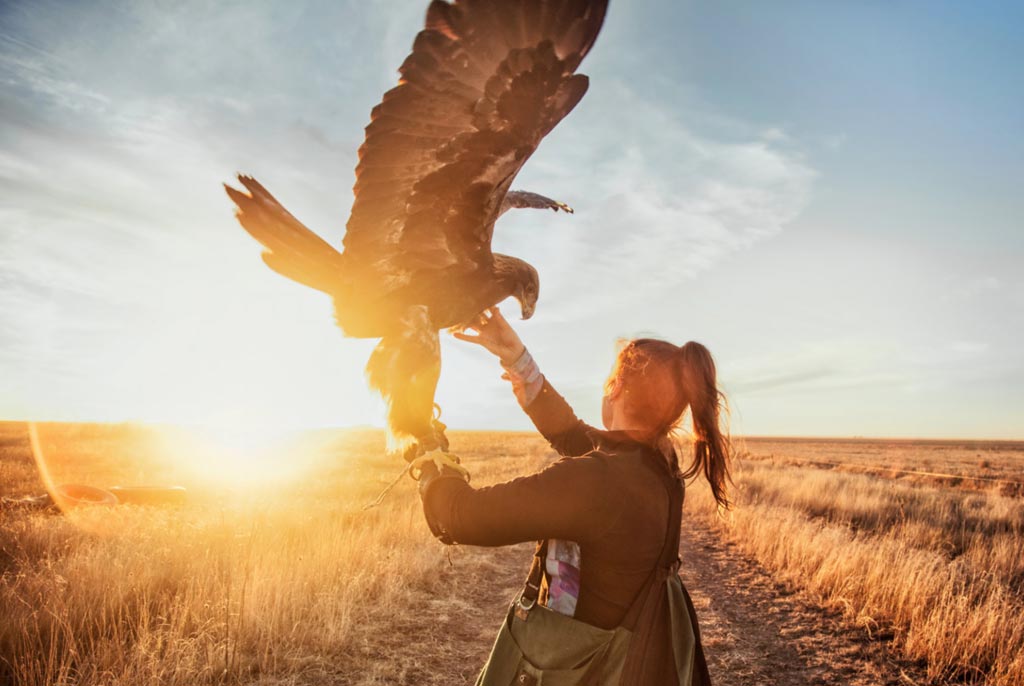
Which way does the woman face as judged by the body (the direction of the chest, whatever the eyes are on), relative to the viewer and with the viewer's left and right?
facing away from the viewer and to the left of the viewer

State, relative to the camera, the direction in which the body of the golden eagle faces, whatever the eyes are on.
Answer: to the viewer's right
